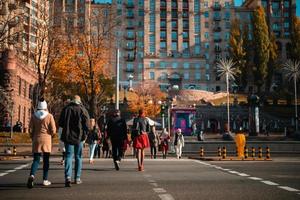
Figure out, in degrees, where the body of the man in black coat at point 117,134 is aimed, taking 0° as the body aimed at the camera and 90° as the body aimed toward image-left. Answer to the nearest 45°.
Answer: approximately 180°

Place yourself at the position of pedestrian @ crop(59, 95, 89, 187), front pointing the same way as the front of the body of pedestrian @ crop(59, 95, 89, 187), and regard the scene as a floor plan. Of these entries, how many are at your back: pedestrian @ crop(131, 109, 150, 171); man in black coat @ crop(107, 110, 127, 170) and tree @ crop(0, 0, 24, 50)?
0

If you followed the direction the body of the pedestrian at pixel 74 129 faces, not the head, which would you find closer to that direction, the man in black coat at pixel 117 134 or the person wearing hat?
the man in black coat

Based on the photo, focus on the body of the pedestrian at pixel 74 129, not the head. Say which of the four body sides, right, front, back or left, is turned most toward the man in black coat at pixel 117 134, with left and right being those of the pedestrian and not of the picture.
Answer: front

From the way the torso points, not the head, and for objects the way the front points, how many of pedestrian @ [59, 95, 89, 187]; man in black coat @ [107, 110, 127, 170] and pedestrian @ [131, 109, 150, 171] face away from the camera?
3

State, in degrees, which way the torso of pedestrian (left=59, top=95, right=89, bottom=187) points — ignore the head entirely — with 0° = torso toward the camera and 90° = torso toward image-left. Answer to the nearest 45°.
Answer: approximately 180°

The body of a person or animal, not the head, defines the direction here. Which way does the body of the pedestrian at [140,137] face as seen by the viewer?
away from the camera

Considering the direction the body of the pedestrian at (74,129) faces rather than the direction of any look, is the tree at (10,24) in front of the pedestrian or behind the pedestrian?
in front

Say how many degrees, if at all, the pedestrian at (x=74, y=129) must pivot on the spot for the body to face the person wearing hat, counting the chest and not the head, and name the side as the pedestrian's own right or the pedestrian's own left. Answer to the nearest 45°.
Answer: approximately 135° to the pedestrian's own left

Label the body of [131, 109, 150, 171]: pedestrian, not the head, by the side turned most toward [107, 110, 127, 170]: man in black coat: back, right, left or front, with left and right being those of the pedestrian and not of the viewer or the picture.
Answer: left

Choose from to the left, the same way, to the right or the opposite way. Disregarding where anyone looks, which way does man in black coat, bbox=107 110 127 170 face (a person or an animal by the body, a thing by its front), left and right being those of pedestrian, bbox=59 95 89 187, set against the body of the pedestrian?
the same way

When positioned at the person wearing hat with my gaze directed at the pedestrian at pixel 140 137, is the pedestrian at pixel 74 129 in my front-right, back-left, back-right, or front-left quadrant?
front-right

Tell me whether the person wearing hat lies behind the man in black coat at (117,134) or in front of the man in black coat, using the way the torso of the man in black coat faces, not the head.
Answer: behind

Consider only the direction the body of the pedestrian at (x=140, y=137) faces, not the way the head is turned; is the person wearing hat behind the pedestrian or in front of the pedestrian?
behind

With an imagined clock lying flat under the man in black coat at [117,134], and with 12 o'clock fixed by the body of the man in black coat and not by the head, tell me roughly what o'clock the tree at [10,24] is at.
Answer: The tree is roughly at 11 o'clock from the man in black coat.

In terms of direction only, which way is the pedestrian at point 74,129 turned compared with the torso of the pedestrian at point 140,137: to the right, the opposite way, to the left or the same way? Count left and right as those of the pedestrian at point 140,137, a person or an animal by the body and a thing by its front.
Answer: the same way
